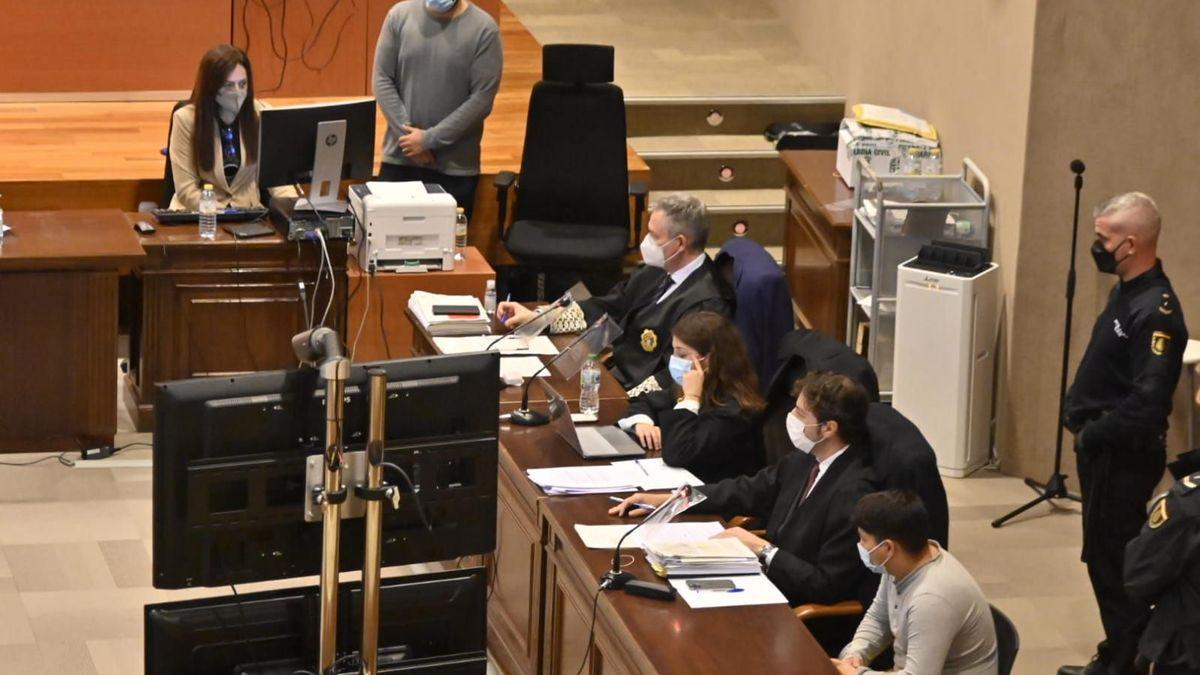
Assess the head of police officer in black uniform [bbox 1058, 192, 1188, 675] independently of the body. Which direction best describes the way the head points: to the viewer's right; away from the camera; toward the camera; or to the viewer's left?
to the viewer's left

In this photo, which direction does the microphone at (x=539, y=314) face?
to the viewer's right

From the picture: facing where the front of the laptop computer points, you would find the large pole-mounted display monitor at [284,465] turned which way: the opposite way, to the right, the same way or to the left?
to the left

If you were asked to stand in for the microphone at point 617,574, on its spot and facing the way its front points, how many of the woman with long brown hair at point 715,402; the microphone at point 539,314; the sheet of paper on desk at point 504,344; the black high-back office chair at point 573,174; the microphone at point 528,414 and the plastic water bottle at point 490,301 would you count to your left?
6

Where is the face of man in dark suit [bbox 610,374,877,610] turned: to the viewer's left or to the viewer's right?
to the viewer's left

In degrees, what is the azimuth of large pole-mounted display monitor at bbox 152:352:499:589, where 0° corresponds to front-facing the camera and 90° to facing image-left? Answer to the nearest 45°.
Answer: approximately 180°

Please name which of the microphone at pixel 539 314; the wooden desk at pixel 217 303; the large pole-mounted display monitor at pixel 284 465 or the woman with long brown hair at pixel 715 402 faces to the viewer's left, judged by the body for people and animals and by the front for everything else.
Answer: the woman with long brown hair

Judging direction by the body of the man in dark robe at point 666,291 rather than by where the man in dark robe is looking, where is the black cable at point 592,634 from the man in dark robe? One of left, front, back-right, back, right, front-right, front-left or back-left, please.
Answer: front-left

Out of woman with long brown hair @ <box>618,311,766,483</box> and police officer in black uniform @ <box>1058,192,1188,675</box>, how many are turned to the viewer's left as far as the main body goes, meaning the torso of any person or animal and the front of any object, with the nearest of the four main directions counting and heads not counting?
2

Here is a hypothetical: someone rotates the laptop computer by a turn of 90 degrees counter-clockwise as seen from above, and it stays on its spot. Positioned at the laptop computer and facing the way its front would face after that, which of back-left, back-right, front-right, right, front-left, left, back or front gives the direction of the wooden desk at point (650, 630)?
back

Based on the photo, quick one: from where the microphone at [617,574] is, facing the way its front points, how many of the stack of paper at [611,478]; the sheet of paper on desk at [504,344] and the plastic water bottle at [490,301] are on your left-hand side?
3

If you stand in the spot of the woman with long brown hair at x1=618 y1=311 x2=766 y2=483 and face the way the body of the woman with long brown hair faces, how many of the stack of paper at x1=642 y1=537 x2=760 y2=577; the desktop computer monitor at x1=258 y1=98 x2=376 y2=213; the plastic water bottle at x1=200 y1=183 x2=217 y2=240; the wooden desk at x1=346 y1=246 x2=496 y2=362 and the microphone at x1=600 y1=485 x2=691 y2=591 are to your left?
2

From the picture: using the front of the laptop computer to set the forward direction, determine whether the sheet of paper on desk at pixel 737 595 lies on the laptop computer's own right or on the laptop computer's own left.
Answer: on the laptop computer's own right

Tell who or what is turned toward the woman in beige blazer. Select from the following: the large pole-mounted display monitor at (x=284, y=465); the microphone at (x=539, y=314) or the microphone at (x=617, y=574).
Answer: the large pole-mounted display monitor

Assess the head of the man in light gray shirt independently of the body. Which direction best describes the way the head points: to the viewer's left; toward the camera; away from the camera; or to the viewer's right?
to the viewer's left

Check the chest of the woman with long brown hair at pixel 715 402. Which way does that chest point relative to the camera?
to the viewer's left

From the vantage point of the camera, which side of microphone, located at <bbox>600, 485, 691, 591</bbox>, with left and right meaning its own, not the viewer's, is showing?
right
